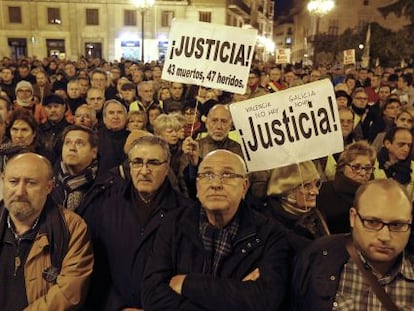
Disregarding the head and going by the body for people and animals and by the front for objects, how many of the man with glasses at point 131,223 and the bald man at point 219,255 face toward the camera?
2

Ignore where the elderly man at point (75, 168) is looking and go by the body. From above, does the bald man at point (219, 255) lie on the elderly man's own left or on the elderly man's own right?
on the elderly man's own left

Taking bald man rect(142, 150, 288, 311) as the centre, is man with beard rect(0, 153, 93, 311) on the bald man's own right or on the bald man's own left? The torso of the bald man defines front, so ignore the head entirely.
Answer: on the bald man's own right

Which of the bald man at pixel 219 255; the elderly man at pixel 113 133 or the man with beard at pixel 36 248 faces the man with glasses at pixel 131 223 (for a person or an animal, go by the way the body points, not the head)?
the elderly man

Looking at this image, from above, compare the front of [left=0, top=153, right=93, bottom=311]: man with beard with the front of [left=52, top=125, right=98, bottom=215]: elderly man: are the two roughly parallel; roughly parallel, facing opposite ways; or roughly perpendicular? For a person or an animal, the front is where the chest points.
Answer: roughly parallel

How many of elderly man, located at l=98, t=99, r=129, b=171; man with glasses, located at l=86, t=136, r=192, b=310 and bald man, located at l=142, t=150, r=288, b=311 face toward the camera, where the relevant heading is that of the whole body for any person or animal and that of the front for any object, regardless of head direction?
3

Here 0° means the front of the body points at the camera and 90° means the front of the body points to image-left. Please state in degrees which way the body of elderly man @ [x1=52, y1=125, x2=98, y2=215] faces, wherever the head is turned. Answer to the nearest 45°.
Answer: approximately 45°

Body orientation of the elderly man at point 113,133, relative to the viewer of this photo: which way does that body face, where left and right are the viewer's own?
facing the viewer

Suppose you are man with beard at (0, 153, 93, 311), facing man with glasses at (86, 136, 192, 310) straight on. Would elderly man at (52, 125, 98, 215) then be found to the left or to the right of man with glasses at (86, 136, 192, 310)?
left

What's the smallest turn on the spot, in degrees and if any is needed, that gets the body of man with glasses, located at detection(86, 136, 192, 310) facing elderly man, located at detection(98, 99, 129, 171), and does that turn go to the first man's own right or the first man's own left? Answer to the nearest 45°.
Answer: approximately 180°

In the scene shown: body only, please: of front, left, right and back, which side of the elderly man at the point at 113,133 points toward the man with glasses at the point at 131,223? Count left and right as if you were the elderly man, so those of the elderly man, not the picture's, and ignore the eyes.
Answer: front

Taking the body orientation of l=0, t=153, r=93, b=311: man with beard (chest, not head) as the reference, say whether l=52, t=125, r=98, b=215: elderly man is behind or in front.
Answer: behind

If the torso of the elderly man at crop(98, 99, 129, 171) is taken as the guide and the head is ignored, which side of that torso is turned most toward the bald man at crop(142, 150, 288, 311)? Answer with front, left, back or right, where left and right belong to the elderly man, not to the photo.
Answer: front

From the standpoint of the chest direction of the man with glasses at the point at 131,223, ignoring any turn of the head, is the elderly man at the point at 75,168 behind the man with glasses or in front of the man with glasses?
behind

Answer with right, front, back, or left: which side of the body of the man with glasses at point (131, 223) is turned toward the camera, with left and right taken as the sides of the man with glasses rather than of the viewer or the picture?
front

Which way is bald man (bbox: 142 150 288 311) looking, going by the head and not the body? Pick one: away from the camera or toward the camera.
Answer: toward the camera

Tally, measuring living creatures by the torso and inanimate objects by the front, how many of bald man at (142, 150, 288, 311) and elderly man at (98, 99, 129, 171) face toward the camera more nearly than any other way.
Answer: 2
